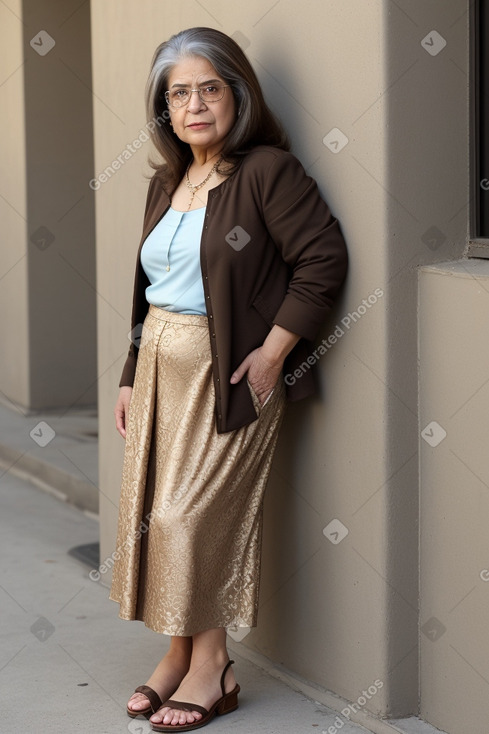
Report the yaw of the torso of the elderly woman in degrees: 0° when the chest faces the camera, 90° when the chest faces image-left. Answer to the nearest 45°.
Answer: approximately 45°

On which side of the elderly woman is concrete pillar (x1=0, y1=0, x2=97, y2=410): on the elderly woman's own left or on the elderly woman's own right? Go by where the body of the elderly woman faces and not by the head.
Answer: on the elderly woman's own right
